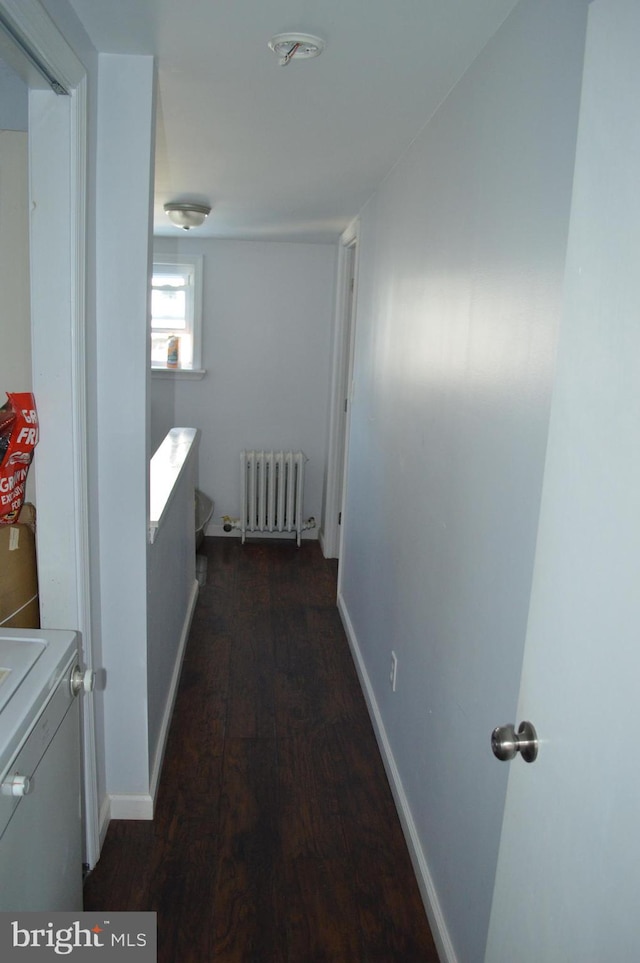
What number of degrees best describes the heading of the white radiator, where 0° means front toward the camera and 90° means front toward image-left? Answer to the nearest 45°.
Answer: approximately 0°

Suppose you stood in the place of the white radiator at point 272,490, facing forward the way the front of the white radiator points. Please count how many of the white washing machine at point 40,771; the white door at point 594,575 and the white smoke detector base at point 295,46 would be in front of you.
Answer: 3

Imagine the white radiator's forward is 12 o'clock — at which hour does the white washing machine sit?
The white washing machine is roughly at 12 o'clock from the white radiator.

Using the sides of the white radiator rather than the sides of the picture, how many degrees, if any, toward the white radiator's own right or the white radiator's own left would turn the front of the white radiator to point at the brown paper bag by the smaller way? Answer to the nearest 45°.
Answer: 0° — it already faces it

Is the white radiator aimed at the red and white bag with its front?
yes
